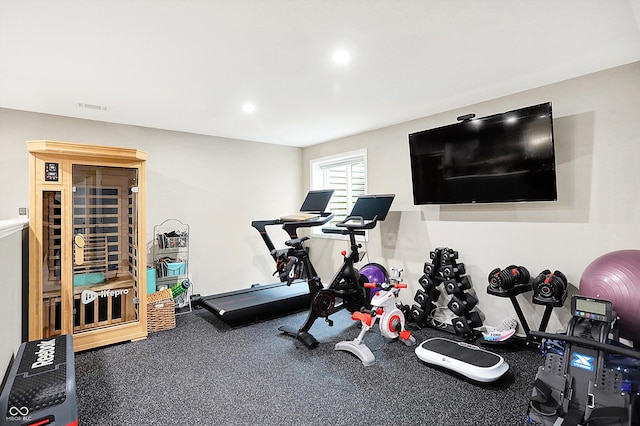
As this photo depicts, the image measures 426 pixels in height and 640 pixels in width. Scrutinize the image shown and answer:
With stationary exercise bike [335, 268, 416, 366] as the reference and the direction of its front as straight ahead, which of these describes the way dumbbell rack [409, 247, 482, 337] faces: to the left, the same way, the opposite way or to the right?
the opposite way

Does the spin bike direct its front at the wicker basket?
no

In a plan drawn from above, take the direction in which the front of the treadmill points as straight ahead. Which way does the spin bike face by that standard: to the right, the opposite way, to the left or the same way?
the same way

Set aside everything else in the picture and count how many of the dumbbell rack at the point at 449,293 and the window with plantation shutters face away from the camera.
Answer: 0

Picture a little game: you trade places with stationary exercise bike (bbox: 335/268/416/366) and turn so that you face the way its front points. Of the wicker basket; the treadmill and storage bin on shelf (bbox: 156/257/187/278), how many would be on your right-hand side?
0

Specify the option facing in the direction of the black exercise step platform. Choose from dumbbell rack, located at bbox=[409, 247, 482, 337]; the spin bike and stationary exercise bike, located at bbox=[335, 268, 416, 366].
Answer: the dumbbell rack

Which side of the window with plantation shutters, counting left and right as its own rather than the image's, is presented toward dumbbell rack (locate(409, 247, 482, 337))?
left

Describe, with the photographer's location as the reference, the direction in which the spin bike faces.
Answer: facing away from the viewer and to the right of the viewer

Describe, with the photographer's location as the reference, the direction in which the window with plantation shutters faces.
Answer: facing the viewer and to the left of the viewer

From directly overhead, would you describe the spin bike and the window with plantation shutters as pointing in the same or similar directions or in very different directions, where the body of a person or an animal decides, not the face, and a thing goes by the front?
very different directions

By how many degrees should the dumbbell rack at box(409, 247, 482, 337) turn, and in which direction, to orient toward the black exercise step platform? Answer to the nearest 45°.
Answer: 0° — it already faces it

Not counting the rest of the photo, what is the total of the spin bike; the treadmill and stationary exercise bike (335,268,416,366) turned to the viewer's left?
0

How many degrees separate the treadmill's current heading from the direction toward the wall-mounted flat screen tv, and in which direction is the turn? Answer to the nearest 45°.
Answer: approximately 90° to its right

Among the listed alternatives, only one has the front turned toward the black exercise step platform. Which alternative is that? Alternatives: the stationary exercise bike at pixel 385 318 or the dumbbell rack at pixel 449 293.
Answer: the dumbbell rack

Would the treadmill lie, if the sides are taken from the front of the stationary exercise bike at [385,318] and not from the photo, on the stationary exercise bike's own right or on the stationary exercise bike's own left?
on the stationary exercise bike's own left

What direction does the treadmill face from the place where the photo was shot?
facing away from the viewer and to the right of the viewer
